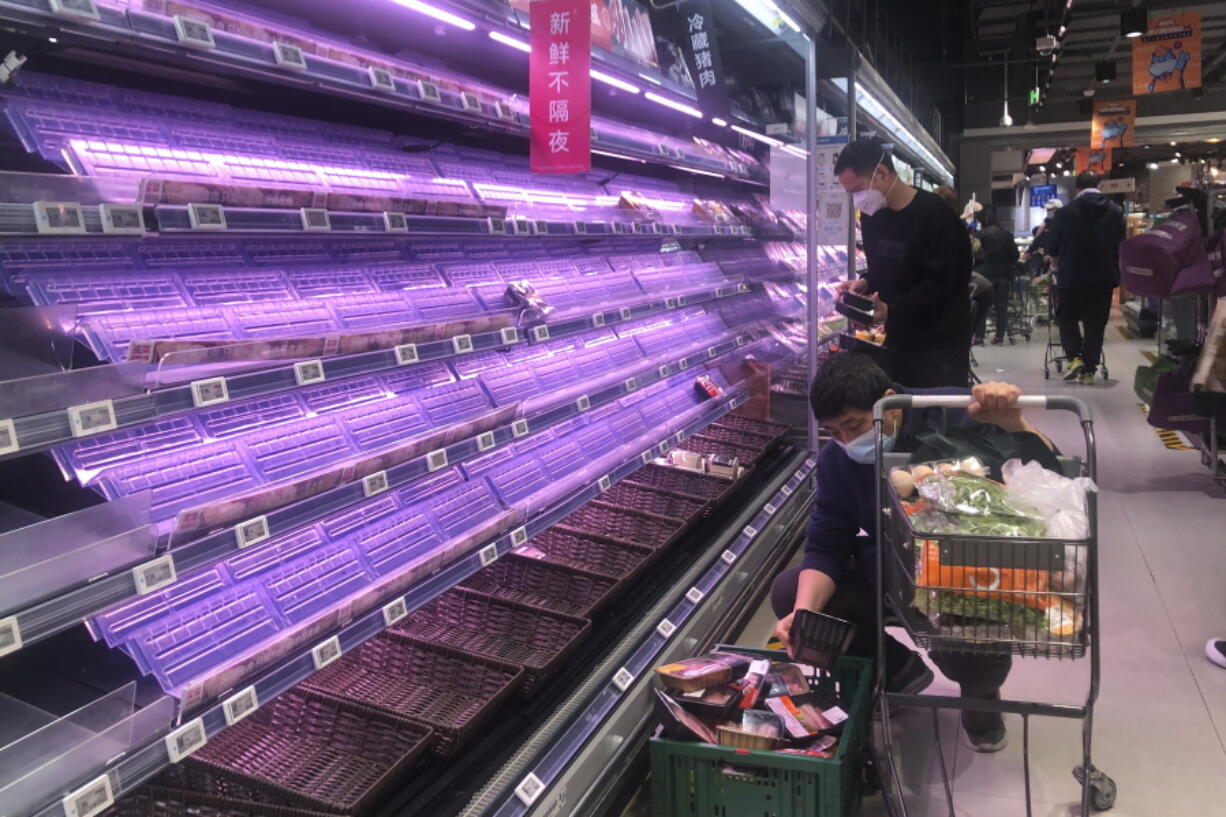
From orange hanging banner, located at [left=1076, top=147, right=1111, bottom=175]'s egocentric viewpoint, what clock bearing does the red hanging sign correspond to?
The red hanging sign is roughly at 12 o'clock from the orange hanging banner.

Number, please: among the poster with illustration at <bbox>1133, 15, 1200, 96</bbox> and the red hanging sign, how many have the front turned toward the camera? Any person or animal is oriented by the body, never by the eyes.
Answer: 2

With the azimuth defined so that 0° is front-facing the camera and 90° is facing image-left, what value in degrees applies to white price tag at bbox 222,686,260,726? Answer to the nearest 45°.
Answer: approximately 315°

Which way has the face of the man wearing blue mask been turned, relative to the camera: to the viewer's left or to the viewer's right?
to the viewer's left

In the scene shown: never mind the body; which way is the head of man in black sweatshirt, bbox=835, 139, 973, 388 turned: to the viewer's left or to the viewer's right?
to the viewer's left

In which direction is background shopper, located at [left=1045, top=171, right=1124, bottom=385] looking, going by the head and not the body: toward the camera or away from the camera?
away from the camera

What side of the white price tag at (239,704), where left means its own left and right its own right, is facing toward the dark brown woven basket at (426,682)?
left

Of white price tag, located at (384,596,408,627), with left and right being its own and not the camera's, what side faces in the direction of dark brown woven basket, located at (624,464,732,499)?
left

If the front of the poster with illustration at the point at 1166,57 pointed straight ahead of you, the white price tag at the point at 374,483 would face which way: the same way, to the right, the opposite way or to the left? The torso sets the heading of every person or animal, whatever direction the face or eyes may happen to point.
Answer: to the left

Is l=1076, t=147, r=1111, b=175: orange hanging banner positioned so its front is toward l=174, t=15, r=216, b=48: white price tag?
yes

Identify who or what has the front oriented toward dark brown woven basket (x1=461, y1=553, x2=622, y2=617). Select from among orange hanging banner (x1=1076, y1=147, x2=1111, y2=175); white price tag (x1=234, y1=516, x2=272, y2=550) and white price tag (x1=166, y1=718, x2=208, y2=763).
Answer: the orange hanging banner

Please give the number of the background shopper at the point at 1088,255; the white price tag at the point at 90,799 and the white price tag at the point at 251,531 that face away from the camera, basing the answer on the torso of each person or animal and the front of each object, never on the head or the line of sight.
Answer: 1

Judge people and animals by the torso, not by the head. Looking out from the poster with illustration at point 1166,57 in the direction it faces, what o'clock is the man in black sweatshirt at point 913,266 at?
The man in black sweatshirt is roughly at 12 o'clock from the poster with illustration.
